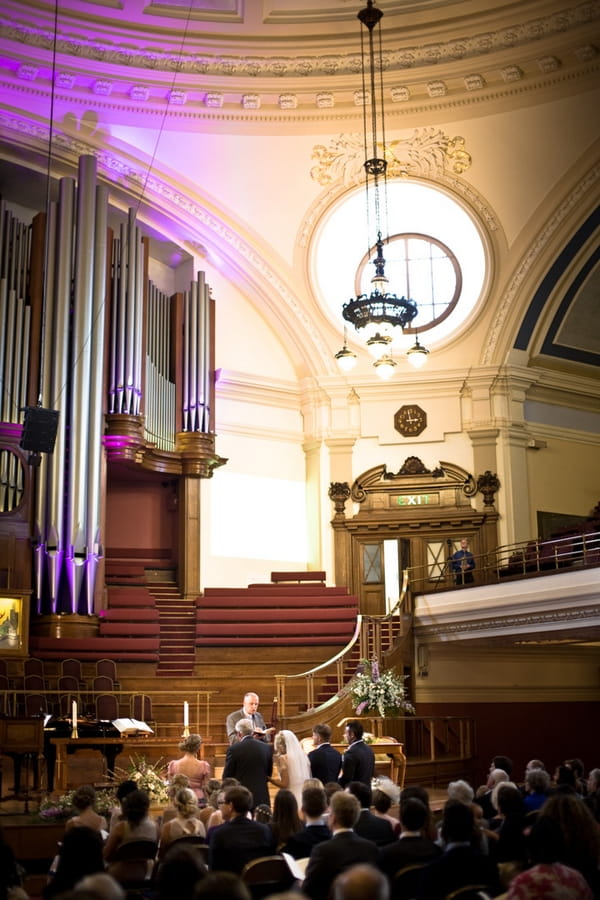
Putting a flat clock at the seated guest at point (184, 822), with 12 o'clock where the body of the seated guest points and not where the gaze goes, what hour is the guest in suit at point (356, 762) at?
The guest in suit is roughly at 1 o'clock from the seated guest.

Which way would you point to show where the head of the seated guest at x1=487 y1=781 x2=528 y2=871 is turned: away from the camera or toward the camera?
away from the camera

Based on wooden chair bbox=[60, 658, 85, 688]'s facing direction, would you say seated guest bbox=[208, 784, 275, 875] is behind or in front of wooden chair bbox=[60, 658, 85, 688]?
in front

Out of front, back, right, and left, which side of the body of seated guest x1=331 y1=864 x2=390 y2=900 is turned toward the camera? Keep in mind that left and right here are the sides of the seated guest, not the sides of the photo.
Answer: back

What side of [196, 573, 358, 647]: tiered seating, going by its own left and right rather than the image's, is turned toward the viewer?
front

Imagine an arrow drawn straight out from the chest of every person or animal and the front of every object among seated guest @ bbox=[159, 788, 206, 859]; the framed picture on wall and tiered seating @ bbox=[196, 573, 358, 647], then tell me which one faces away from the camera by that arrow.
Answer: the seated guest

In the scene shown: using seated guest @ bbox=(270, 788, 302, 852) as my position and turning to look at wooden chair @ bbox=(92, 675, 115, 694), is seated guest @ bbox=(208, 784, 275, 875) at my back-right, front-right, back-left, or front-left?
back-left

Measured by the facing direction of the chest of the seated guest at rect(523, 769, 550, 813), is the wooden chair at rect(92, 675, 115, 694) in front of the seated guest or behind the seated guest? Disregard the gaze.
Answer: in front

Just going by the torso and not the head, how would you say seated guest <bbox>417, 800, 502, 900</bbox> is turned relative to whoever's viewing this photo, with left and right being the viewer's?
facing away from the viewer

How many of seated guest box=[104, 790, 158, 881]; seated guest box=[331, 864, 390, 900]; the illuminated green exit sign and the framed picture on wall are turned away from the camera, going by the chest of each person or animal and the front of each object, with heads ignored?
2

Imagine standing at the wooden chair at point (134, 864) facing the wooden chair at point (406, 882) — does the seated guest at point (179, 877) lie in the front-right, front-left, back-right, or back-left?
front-right

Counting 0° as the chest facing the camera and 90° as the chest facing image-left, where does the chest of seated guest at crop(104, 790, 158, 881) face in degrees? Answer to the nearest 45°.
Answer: approximately 180°

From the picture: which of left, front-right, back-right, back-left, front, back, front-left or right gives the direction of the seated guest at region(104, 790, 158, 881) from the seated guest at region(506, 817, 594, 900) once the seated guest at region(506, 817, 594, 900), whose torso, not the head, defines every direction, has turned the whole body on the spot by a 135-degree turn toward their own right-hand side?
back

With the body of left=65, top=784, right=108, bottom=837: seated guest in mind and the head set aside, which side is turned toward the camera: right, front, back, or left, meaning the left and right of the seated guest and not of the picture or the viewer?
back

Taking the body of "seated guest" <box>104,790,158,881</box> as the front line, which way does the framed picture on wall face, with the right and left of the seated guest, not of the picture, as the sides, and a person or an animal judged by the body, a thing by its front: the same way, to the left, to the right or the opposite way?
the opposite way

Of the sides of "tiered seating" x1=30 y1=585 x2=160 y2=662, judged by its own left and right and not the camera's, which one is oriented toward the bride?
front

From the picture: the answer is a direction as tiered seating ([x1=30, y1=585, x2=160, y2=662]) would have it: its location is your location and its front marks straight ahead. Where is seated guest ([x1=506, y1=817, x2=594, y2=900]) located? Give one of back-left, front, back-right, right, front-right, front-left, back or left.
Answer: front

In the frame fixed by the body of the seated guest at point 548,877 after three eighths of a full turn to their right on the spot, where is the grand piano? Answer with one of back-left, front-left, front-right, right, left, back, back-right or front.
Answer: back

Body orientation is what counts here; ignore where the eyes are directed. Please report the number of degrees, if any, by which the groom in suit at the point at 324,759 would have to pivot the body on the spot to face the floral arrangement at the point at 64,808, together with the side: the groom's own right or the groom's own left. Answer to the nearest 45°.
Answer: approximately 45° to the groom's own left

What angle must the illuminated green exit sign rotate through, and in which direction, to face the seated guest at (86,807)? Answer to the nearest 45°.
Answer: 0° — it already faces them

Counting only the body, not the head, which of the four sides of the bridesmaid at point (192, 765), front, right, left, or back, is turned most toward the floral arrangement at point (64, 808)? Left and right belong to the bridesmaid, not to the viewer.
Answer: left
